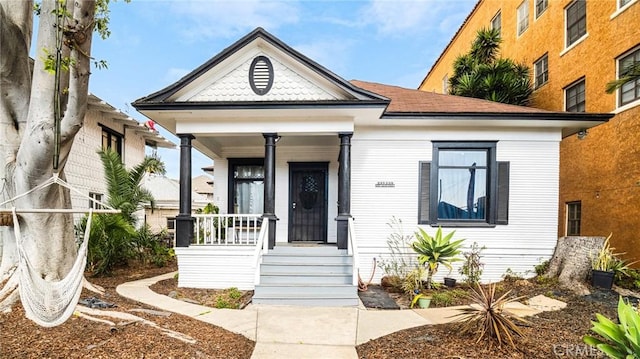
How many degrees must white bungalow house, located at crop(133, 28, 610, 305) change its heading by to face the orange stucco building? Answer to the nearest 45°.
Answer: approximately 135° to its left

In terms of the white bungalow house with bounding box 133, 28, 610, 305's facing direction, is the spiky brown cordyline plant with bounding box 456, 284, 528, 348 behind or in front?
in front

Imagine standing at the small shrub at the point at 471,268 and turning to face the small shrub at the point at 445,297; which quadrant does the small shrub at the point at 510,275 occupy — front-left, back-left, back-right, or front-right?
back-left

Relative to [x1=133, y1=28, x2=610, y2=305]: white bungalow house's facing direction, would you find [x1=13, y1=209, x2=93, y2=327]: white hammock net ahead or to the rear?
ahead

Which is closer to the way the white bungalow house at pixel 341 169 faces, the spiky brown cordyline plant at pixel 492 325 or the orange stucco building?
the spiky brown cordyline plant

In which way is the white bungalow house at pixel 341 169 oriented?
toward the camera

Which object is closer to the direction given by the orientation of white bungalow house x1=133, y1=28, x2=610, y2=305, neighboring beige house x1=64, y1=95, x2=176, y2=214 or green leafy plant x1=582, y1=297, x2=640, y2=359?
the green leafy plant

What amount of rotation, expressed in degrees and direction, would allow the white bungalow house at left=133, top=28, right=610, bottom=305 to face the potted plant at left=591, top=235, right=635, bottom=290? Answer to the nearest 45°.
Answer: approximately 90° to its left
